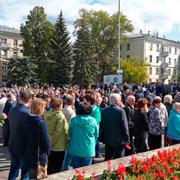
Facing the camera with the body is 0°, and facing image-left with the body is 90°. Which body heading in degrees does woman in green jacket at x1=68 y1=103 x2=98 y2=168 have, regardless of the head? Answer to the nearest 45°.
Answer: approximately 180°

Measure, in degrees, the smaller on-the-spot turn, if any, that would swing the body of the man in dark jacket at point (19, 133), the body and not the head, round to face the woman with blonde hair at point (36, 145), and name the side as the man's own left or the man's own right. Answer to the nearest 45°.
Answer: approximately 90° to the man's own right

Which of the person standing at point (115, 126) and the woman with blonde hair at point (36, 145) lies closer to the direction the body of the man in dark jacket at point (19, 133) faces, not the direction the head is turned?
the person standing

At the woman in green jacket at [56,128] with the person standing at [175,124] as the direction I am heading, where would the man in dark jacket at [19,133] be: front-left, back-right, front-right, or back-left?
back-right

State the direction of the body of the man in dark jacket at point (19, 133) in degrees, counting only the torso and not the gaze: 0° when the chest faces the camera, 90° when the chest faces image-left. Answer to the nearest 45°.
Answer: approximately 225°
